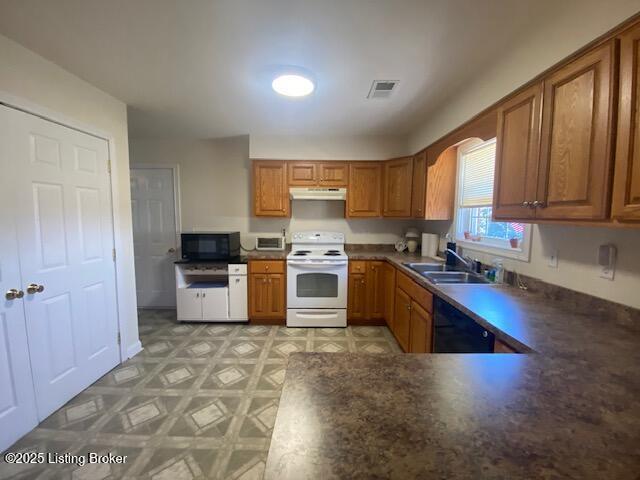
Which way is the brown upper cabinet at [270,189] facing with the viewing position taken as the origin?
facing the viewer

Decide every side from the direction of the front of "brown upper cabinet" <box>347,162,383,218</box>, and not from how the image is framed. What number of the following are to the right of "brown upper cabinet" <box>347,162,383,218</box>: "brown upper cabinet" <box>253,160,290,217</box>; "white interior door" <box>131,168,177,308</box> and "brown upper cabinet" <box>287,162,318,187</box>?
3

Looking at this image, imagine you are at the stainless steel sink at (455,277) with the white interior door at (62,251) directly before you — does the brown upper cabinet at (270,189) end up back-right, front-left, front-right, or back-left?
front-right

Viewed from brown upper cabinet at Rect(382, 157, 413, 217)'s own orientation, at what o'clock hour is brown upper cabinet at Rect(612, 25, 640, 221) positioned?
brown upper cabinet at Rect(612, 25, 640, 221) is roughly at 10 o'clock from brown upper cabinet at Rect(382, 157, 413, 217).

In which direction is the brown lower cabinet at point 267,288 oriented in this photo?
toward the camera

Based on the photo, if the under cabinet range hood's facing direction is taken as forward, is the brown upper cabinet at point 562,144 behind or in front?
in front

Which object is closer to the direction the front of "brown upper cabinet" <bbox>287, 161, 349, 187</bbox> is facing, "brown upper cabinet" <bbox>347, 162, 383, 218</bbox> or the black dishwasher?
the black dishwasher

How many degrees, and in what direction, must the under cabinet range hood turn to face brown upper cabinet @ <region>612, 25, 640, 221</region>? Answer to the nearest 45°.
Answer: approximately 45° to its left

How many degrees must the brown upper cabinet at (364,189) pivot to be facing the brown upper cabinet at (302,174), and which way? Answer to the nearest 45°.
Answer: approximately 90° to its right

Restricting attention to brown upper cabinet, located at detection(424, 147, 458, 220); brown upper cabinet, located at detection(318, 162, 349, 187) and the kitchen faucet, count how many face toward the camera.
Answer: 1

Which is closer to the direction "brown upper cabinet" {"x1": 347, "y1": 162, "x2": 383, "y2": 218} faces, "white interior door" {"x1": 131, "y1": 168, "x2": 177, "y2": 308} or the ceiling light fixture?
the ceiling light fixture

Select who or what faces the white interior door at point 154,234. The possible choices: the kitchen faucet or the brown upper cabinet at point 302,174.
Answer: the kitchen faucet

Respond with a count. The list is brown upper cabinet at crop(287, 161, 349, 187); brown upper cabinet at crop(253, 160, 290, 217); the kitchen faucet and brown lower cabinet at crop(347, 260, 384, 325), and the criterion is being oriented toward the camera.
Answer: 3

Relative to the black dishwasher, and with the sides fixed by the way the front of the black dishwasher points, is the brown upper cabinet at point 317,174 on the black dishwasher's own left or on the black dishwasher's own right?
on the black dishwasher's own right

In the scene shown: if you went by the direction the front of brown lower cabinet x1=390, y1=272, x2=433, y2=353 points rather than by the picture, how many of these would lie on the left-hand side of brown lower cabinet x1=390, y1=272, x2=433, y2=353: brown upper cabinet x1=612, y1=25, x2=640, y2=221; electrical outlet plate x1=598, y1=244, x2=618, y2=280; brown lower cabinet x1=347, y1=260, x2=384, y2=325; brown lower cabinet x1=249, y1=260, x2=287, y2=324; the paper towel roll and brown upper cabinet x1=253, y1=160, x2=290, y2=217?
2

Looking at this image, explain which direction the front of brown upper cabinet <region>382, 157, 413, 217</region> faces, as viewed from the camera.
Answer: facing the viewer and to the left of the viewer
